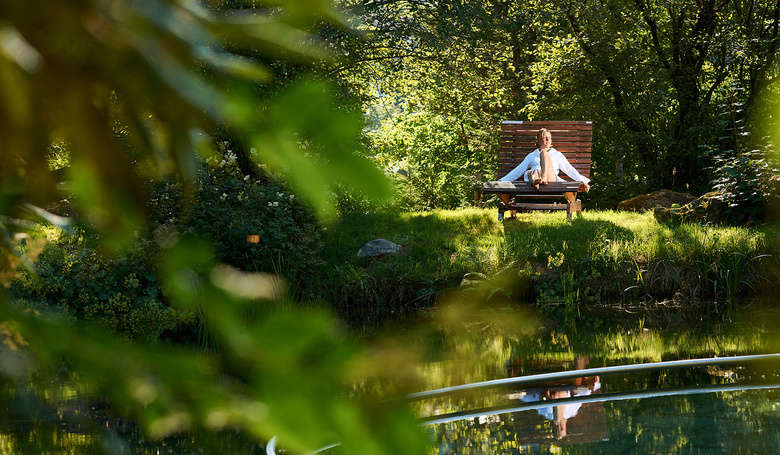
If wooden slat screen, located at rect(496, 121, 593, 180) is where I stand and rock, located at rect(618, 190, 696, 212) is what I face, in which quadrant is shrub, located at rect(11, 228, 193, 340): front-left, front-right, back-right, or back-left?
back-right

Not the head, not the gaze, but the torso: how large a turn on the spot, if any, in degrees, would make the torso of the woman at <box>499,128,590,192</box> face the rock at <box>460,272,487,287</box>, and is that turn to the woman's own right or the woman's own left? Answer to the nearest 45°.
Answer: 0° — they already face it

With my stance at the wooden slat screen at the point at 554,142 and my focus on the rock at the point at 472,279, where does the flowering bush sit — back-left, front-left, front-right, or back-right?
front-right

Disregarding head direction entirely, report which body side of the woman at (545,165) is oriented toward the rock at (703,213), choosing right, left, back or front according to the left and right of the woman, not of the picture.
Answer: left

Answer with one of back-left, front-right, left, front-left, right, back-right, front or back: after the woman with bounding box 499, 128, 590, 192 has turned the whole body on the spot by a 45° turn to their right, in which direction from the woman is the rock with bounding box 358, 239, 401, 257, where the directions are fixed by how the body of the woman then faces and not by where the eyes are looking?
front

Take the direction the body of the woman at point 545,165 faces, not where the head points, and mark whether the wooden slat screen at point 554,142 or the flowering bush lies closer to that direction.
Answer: the flowering bush

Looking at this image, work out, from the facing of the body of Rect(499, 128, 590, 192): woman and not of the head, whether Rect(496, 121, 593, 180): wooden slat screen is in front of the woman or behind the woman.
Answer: behind

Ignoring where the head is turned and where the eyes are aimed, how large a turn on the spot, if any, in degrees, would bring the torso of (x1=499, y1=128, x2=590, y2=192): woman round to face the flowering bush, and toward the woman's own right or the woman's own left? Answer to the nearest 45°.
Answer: approximately 45° to the woman's own right

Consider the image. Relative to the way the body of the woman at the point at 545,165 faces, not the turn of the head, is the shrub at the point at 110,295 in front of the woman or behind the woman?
in front

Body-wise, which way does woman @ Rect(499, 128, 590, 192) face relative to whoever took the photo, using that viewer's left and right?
facing the viewer

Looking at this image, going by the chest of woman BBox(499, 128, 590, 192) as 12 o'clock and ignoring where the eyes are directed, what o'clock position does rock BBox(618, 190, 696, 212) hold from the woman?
The rock is roughly at 8 o'clock from the woman.
